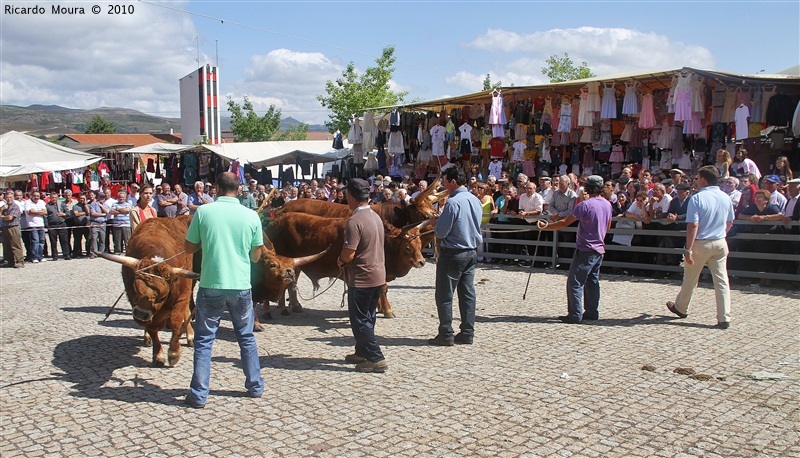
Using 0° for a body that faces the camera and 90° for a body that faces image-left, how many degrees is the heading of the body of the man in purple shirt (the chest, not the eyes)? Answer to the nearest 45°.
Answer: approximately 135°

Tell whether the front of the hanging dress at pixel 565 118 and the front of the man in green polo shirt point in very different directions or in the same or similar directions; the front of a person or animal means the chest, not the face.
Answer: very different directions

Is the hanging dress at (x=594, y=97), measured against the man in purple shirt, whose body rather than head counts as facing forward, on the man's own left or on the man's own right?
on the man's own right

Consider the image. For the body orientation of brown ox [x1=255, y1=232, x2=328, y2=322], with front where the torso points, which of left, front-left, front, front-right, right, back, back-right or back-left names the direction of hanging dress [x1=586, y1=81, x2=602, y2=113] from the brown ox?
left

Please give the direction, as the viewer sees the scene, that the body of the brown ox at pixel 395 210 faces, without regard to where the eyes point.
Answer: to the viewer's right

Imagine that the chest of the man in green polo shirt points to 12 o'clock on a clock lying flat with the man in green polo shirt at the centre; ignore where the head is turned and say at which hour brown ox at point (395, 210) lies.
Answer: The brown ox is roughly at 1 o'clock from the man in green polo shirt.

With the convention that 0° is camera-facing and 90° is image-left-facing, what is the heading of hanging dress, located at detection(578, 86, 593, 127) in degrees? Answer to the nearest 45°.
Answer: approximately 0°

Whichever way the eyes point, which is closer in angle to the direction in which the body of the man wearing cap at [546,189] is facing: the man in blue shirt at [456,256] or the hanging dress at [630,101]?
the man in blue shirt

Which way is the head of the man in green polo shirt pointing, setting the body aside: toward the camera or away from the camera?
away from the camera

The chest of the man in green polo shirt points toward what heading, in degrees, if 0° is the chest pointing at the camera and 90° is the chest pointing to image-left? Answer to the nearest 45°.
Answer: approximately 180°

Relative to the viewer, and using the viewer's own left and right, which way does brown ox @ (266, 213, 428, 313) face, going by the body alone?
facing to the right of the viewer

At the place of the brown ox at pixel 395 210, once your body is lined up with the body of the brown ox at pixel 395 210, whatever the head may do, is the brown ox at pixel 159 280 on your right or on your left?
on your right
